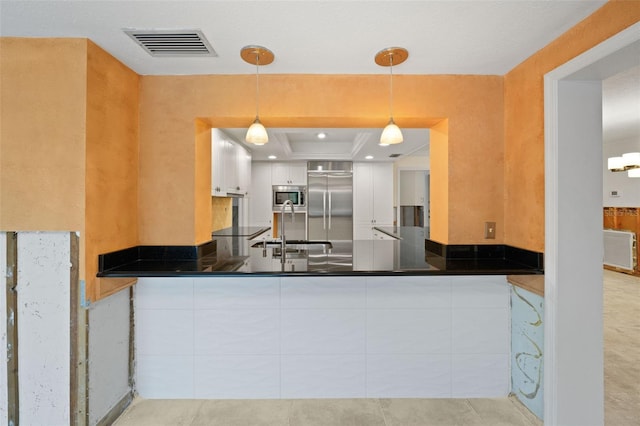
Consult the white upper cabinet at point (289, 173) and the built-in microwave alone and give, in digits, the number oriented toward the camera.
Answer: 2

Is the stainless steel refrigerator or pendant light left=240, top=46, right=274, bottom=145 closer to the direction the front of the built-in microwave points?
the pendant light

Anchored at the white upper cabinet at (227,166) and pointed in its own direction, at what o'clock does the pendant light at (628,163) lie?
The pendant light is roughly at 12 o'clock from the white upper cabinet.

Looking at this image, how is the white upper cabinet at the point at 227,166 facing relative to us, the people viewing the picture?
facing to the right of the viewer

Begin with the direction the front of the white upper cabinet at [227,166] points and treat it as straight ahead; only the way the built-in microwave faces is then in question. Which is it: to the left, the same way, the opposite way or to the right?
to the right
